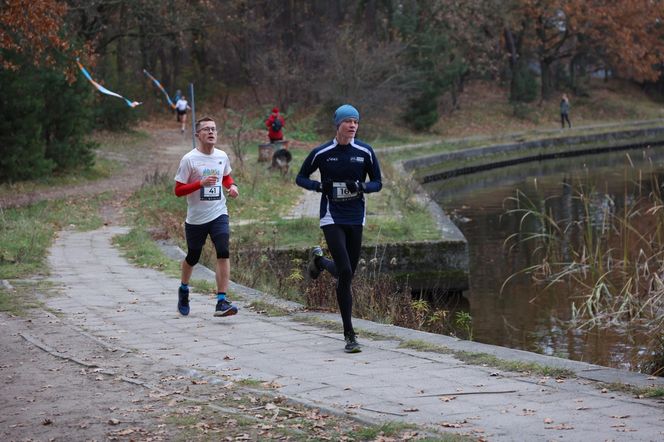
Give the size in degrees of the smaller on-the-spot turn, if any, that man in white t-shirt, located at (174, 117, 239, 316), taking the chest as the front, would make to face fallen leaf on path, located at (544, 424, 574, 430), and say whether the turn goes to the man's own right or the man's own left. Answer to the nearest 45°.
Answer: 0° — they already face it

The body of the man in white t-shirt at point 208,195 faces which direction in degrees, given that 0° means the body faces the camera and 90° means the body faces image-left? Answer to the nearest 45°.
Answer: approximately 315°

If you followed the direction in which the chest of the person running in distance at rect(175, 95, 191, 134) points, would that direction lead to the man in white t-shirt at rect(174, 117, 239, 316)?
yes

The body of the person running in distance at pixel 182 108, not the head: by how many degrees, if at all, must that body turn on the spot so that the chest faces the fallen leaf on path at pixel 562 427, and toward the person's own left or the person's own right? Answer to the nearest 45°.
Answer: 0° — they already face it

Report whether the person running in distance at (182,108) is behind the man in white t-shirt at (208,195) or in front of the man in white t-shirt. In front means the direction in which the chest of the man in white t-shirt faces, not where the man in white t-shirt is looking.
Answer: behind

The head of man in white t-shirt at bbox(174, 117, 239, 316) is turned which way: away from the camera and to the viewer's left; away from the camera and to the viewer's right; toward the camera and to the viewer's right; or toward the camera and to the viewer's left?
toward the camera and to the viewer's right

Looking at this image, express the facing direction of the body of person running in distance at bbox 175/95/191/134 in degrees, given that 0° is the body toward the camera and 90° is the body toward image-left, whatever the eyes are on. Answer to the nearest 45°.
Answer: approximately 0°

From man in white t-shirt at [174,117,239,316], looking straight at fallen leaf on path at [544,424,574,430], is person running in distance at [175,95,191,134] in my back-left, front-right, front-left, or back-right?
back-left

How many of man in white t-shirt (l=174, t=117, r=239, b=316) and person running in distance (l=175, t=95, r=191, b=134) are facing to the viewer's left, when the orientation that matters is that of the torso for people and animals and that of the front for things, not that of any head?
0

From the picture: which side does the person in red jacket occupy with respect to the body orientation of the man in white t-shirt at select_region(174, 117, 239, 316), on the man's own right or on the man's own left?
on the man's own left

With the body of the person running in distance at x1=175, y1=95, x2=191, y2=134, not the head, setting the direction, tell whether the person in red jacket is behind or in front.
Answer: in front
